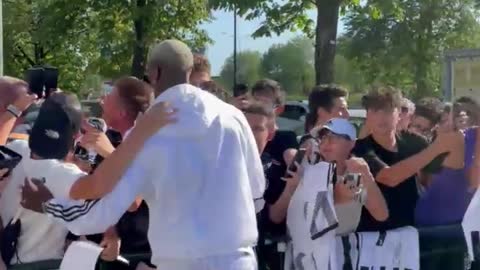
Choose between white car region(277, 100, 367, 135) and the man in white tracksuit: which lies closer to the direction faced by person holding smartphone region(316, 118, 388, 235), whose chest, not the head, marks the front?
the man in white tracksuit

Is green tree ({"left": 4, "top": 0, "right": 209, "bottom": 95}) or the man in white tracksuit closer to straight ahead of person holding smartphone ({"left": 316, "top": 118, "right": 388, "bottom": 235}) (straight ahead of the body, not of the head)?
the man in white tracksuit

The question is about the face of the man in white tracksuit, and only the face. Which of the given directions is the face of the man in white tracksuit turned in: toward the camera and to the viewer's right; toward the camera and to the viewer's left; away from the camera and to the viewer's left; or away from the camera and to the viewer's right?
away from the camera and to the viewer's left

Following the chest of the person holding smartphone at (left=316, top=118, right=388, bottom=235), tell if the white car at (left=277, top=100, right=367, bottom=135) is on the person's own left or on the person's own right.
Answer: on the person's own right

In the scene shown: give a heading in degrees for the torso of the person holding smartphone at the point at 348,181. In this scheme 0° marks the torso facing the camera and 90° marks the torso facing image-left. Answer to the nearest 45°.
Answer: approximately 45°

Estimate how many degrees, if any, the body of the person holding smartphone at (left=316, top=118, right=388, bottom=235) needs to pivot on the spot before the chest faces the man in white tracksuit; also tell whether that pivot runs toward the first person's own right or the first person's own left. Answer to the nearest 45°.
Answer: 0° — they already face them
